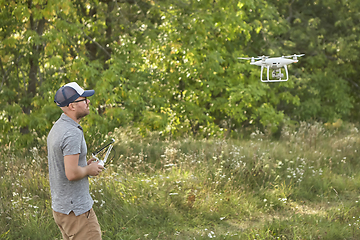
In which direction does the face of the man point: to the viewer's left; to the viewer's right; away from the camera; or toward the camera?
to the viewer's right

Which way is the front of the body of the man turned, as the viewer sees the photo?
to the viewer's right
